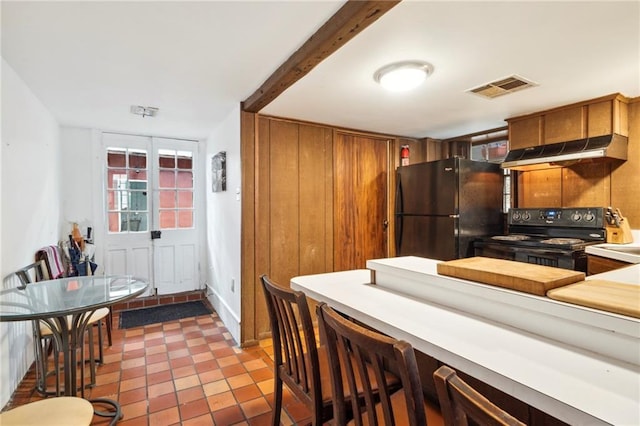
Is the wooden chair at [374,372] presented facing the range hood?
yes

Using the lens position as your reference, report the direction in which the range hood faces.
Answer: facing the viewer and to the left of the viewer

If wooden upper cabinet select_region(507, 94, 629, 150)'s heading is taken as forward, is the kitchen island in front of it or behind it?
in front

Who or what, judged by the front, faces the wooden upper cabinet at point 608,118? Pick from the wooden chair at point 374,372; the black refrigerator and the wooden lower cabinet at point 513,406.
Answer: the wooden chair

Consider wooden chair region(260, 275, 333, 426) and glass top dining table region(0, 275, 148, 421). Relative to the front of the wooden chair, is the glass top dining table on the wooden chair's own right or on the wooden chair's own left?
on the wooden chair's own left

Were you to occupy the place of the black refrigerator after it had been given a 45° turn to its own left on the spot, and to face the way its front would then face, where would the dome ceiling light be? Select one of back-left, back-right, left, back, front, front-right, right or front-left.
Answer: front

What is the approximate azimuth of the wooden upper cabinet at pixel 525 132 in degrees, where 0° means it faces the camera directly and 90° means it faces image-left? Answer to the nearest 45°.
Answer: approximately 45°

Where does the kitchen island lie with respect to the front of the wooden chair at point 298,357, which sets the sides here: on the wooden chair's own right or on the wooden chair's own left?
on the wooden chair's own right

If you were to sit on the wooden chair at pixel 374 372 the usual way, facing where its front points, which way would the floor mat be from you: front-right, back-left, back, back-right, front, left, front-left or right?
left

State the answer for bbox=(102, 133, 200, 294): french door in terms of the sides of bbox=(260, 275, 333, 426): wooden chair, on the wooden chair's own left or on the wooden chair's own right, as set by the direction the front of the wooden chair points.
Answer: on the wooden chair's own left
